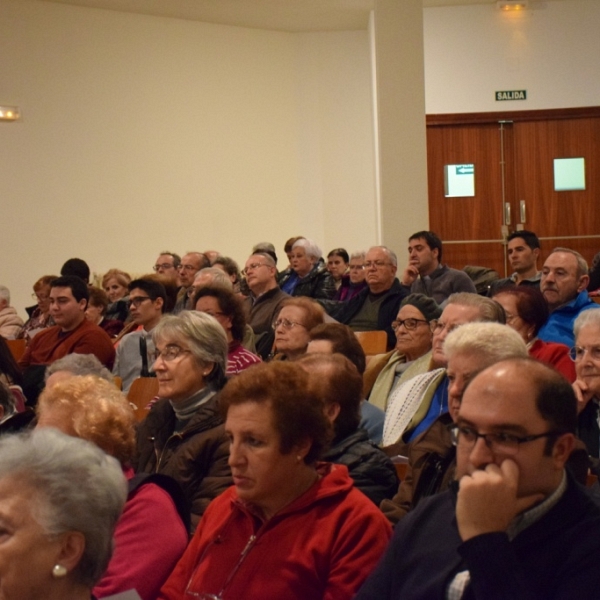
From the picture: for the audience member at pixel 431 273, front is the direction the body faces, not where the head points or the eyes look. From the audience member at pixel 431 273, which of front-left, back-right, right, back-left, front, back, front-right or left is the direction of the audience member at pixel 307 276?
right

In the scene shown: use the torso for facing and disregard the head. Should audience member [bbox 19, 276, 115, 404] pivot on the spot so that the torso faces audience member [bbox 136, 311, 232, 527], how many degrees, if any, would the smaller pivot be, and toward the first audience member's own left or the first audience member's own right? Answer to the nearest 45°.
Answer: approximately 45° to the first audience member's own left

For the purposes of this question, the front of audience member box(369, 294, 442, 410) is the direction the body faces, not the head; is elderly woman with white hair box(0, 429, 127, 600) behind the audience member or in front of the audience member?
in front

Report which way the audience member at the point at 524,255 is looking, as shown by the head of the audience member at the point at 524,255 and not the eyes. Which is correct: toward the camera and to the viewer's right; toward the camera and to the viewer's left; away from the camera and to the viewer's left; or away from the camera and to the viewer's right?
toward the camera and to the viewer's left

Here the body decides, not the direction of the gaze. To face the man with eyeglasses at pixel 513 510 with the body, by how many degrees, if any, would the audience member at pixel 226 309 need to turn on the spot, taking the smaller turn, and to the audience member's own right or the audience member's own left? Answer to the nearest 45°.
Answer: approximately 45° to the audience member's own left

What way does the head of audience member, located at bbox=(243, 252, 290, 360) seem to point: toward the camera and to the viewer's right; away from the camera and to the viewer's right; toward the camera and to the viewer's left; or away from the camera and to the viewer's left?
toward the camera and to the viewer's left

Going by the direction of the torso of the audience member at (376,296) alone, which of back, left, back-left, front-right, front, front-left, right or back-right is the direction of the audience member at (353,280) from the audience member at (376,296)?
back-right

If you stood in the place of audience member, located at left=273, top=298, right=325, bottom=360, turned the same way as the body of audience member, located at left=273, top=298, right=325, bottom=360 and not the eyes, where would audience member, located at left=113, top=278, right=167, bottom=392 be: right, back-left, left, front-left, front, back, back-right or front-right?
right

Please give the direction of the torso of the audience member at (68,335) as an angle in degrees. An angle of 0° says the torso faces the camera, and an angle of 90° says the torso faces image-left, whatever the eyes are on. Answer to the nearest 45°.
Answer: approximately 45°

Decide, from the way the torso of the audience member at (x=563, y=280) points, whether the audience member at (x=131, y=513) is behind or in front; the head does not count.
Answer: in front

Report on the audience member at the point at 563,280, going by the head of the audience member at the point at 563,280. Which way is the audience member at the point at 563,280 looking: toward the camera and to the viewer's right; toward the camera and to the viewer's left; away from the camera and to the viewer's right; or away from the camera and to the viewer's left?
toward the camera and to the viewer's left

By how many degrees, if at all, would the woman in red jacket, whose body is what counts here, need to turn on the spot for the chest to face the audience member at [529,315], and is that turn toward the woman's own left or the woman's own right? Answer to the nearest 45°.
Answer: approximately 180°

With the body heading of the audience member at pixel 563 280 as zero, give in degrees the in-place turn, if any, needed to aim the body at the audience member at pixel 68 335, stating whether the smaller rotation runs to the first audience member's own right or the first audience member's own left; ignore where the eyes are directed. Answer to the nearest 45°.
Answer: approximately 45° to the first audience member's own right

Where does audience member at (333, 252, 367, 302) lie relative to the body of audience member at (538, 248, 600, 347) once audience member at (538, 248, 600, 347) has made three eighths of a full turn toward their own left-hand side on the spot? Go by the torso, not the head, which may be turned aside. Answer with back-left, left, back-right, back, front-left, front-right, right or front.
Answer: back-left
